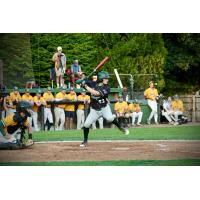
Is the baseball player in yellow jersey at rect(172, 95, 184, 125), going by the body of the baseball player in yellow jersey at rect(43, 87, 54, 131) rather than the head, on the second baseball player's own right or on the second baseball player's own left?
on the second baseball player's own left

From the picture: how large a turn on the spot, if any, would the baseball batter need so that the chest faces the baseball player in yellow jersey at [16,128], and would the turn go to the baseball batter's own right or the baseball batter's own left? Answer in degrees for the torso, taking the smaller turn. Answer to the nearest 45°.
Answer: approximately 135° to the baseball batter's own right

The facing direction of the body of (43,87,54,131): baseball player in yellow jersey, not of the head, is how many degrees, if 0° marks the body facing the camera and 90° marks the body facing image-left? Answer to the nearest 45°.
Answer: approximately 0°

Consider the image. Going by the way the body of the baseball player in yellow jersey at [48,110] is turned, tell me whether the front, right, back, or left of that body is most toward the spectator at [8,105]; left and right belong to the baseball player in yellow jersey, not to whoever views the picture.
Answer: right
